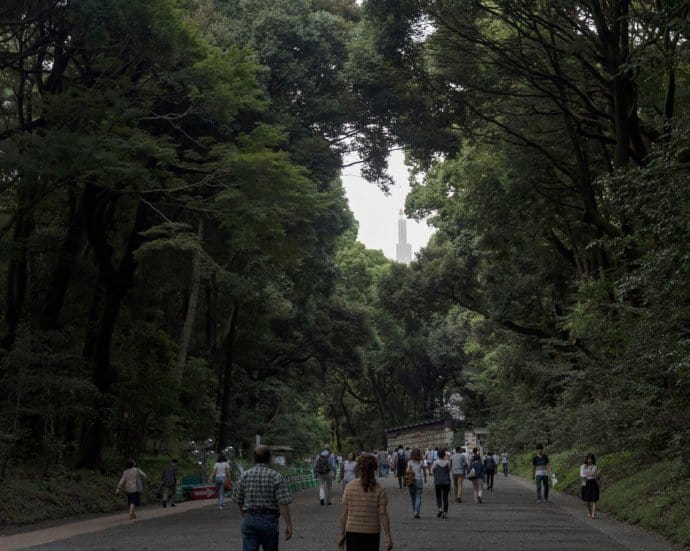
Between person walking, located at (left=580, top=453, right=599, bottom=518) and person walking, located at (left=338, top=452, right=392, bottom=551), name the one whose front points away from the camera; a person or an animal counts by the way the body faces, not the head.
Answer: person walking, located at (left=338, top=452, right=392, bottom=551)

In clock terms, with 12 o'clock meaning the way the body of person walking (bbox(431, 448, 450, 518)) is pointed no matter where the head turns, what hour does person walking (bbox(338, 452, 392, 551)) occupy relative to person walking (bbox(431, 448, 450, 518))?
person walking (bbox(338, 452, 392, 551)) is roughly at 6 o'clock from person walking (bbox(431, 448, 450, 518)).

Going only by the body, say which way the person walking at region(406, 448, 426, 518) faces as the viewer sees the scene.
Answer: away from the camera

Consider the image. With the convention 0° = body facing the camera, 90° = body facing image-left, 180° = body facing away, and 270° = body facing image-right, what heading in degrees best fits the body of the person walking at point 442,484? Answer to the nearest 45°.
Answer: approximately 180°

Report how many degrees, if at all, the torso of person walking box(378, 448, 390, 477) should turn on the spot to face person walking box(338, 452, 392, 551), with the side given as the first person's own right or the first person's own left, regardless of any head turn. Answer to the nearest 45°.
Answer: approximately 180°

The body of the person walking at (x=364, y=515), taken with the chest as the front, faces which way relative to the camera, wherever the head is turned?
away from the camera

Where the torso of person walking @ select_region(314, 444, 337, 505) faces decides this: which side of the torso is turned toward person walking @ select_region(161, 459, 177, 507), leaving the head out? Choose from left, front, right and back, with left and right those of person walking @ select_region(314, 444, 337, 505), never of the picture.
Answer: left

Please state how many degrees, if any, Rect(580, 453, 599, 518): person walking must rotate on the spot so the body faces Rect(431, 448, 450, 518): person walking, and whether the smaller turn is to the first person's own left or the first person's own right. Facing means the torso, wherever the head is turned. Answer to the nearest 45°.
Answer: approximately 90° to the first person's own right

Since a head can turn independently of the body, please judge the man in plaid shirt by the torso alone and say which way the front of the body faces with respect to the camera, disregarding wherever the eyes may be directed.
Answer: away from the camera
